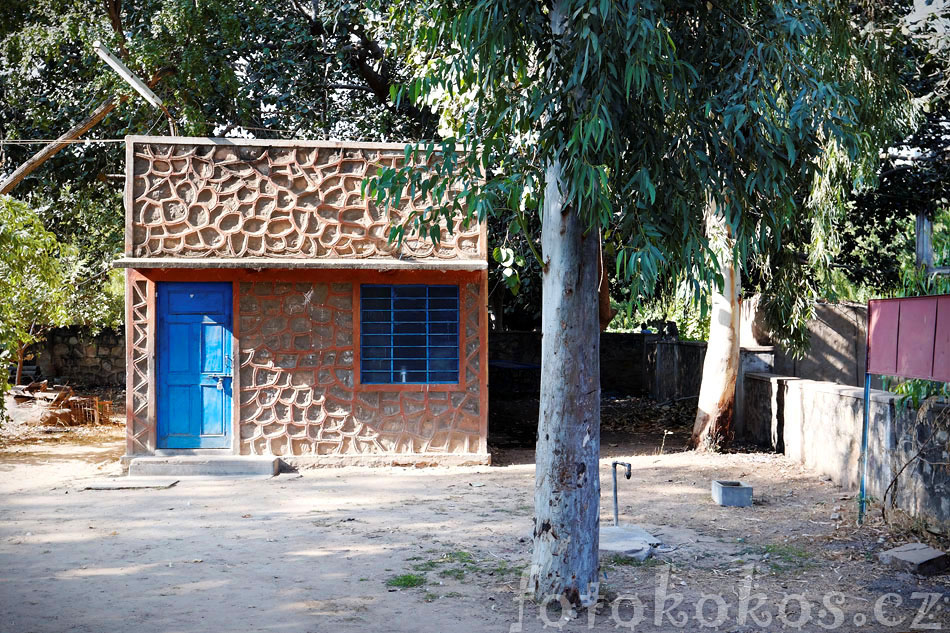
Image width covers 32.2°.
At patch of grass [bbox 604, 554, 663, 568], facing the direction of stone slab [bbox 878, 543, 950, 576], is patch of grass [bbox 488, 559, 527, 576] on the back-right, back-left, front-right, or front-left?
back-right

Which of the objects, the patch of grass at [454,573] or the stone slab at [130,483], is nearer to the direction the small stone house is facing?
the patch of grass

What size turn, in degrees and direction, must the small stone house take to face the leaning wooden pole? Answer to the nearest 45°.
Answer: approximately 135° to its right

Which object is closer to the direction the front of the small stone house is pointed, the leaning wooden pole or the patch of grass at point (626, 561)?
the patch of grass

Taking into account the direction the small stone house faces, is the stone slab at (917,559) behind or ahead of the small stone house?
ahead

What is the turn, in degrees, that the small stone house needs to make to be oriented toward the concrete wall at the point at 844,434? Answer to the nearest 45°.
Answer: approximately 45° to its left

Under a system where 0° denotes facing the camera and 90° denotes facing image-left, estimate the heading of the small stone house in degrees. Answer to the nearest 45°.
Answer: approximately 0°

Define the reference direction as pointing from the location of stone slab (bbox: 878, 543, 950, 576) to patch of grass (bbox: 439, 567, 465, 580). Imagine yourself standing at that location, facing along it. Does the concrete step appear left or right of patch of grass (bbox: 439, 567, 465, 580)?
right

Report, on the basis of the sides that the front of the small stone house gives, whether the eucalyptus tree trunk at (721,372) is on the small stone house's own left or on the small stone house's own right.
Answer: on the small stone house's own left
